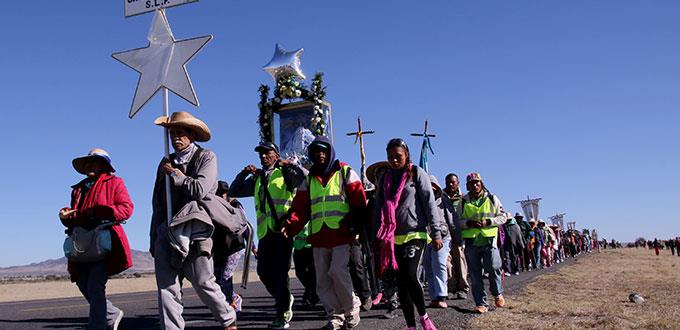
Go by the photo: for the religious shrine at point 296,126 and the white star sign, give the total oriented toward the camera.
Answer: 2

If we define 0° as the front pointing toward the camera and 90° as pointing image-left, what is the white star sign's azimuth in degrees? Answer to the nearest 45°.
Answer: approximately 0°

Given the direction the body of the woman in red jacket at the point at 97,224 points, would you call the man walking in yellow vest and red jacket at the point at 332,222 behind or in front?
behind

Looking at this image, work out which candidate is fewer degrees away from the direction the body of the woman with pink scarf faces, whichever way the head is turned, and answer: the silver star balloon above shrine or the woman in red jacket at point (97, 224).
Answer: the woman in red jacket

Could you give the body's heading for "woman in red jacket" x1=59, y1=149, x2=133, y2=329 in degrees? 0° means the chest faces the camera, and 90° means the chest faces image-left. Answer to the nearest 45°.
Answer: approximately 45°

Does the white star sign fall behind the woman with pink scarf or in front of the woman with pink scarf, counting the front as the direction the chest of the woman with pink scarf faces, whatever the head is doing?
in front

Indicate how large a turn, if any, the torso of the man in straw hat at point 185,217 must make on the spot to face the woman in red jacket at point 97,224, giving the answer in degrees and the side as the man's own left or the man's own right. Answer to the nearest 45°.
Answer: approximately 90° to the man's own right

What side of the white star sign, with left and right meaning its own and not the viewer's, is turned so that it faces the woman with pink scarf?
left

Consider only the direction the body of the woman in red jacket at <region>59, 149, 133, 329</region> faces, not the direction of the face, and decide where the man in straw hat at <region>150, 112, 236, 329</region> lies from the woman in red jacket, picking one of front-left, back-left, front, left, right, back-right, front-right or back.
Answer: left
